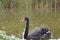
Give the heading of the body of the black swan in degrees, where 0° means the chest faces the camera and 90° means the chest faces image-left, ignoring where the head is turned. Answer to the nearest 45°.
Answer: approximately 90°
